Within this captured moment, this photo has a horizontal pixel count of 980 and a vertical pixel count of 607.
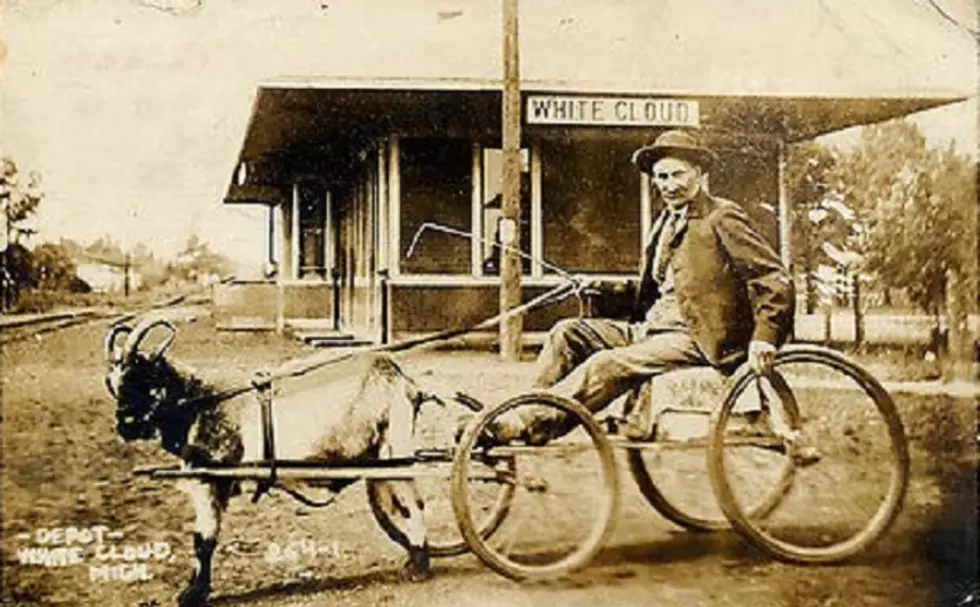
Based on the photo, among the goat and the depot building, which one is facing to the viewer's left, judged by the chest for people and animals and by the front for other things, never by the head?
the goat

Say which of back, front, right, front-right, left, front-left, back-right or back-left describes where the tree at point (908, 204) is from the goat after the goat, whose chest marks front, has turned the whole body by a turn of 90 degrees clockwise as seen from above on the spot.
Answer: right

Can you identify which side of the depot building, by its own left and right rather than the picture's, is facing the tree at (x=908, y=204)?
left

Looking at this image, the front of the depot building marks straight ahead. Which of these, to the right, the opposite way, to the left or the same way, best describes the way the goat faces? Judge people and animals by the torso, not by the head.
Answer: to the right

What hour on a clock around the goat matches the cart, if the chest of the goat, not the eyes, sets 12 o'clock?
The cart is roughly at 6 o'clock from the goat.

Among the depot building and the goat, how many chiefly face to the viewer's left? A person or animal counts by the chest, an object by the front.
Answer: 1

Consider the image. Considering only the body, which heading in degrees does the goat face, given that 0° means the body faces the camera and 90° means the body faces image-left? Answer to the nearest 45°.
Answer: approximately 90°

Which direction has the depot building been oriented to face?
toward the camera
